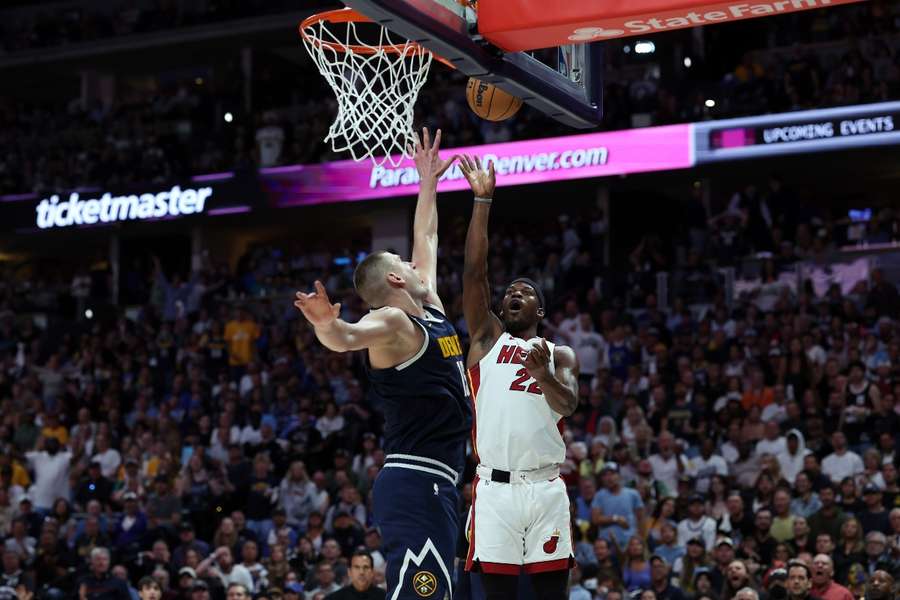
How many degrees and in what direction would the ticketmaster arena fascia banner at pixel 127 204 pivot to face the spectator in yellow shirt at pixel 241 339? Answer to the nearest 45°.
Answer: approximately 45° to its left

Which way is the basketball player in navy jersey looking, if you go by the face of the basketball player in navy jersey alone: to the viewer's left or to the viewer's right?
to the viewer's right

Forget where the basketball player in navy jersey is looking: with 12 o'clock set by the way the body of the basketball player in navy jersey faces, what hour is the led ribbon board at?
The led ribbon board is roughly at 10 o'clock from the basketball player in navy jersey.

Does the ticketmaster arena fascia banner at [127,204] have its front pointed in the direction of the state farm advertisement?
yes

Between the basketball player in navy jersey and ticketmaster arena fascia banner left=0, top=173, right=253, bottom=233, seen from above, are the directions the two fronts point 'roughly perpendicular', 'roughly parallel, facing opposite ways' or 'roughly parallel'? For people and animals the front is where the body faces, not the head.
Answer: roughly perpendicular

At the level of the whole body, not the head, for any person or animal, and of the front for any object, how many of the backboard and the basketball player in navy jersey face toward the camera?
0

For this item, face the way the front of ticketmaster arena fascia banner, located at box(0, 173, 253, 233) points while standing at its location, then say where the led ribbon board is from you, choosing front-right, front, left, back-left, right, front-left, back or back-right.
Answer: front-left

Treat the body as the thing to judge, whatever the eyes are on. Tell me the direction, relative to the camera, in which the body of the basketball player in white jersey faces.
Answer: toward the camera

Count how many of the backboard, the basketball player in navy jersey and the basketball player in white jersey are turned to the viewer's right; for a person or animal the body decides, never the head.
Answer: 1

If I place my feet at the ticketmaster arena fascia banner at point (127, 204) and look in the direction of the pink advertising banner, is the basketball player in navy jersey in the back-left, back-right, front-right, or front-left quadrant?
front-right

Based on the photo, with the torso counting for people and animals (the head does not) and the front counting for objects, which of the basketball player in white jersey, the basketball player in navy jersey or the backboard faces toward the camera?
the basketball player in white jersey

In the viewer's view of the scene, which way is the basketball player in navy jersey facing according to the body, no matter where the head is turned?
to the viewer's right

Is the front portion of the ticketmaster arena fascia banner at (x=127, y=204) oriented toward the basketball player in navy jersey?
yes

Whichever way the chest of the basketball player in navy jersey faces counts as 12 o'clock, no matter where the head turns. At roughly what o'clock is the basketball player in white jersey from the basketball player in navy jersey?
The basketball player in white jersey is roughly at 11 o'clock from the basketball player in navy jersey.

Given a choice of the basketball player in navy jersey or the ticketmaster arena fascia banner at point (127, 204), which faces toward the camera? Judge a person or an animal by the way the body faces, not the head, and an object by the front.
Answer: the ticketmaster arena fascia banner

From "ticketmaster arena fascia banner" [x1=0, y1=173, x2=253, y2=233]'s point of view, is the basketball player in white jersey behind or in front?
in front
